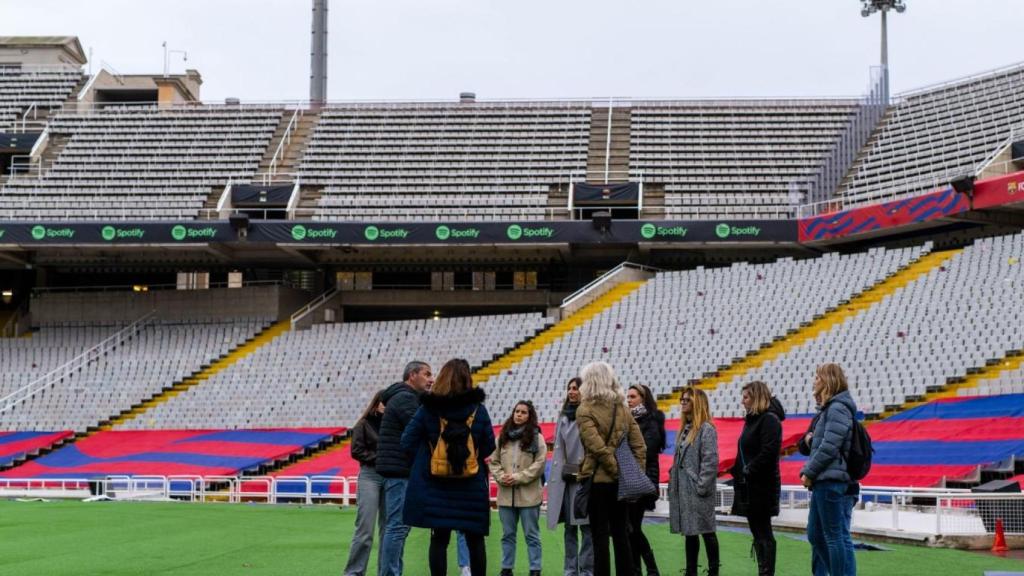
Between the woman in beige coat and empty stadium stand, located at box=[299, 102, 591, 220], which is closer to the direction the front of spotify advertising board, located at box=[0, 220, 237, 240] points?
the woman in beige coat

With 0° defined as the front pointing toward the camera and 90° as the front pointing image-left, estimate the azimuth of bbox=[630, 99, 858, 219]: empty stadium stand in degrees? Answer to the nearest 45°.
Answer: approximately 0°

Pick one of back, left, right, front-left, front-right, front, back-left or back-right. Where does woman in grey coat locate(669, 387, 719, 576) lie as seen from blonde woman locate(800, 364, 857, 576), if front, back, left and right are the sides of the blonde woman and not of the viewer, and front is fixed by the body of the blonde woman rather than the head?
front-right

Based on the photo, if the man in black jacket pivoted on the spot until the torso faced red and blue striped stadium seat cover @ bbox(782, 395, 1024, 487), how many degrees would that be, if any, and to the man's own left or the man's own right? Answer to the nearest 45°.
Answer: approximately 45° to the man's own left

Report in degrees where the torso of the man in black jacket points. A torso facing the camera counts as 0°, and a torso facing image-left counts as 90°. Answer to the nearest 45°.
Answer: approximately 270°

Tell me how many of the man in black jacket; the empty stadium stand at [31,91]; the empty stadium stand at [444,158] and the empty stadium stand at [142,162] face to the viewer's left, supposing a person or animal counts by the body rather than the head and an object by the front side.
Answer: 0

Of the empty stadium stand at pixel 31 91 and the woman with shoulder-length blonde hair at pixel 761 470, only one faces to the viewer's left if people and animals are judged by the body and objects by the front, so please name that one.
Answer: the woman with shoulder-length blonde hair

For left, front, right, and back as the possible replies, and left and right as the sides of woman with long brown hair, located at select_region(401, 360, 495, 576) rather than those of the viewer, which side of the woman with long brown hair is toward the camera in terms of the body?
back

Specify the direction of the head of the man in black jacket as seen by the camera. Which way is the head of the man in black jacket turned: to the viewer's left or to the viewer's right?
to the viewer's right

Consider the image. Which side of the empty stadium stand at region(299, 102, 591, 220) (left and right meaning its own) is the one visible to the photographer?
front

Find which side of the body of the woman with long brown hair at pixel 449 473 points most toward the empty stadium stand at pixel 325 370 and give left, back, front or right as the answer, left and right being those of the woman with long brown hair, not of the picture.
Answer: front

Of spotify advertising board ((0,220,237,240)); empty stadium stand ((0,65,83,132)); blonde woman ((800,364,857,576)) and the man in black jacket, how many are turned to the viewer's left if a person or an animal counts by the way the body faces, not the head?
1

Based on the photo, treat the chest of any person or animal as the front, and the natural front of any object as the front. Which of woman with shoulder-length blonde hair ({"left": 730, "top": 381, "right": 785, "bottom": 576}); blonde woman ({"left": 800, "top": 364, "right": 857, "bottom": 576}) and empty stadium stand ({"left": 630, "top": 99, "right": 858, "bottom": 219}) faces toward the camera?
the empty stadium stand

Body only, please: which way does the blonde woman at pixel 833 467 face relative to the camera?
to the viewer's left

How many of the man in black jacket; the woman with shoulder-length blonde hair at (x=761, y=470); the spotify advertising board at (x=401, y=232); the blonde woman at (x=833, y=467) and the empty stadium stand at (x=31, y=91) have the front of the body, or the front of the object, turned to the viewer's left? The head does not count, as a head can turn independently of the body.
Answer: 2

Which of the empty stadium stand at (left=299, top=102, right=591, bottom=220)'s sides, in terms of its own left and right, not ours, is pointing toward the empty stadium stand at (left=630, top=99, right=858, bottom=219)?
left
